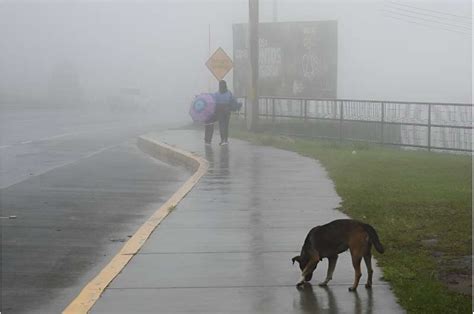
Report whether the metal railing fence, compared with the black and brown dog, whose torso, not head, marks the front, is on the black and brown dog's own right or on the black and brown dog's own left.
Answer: on the black and brown dog's own right

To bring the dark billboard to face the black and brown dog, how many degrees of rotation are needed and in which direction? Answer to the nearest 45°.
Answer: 0° — it already faces it

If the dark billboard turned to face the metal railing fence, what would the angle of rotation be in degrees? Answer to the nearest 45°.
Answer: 0° — it already faces it

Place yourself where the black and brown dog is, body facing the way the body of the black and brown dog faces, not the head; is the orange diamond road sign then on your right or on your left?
on your right

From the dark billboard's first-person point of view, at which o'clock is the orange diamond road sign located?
The orange diamond road sign is roughly at 1 o'clock from the dark billboard.

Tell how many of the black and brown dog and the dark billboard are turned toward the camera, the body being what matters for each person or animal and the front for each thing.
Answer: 1

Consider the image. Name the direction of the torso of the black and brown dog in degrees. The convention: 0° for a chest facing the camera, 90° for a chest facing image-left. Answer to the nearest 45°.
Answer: approximately 90°

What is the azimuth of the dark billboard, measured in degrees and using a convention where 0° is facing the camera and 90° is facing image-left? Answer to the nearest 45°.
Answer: approximately 0°

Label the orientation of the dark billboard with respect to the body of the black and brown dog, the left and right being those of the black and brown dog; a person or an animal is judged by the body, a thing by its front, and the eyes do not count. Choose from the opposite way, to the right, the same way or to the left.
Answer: to the left
